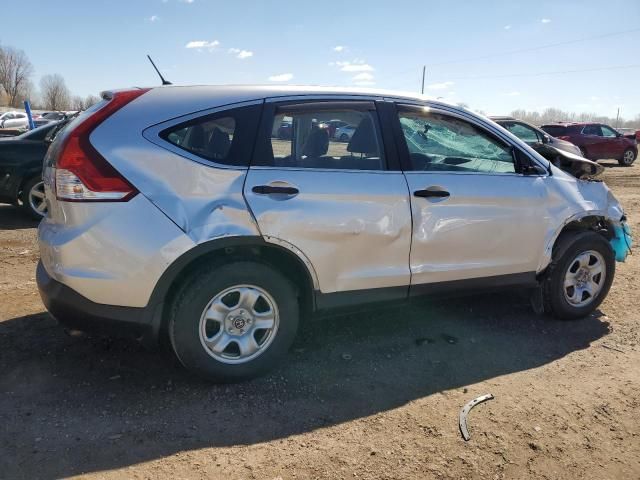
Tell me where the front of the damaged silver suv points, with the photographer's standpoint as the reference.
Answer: facing away from the viewer and to the right of the viewer

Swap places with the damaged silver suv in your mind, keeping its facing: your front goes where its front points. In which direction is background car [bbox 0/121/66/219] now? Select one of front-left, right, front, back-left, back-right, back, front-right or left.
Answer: left

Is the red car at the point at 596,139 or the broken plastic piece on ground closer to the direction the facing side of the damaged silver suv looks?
the red car

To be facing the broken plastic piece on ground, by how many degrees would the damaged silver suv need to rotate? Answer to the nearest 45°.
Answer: approximately 45° to its right

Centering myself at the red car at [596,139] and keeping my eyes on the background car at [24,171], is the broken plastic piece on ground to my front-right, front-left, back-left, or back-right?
front-left

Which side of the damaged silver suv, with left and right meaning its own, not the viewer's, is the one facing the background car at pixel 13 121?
left

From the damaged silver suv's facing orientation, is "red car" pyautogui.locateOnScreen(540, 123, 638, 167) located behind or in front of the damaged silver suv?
in front
